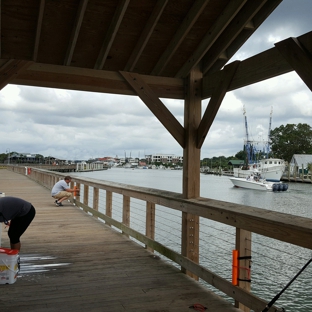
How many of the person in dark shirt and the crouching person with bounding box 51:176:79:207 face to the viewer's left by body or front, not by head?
1

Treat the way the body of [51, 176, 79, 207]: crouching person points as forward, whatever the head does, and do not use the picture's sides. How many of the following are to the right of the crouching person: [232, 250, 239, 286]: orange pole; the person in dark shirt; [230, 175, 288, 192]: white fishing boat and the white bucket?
3

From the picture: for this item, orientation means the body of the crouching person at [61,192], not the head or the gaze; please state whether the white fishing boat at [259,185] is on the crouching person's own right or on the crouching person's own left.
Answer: on the crouching person's own left

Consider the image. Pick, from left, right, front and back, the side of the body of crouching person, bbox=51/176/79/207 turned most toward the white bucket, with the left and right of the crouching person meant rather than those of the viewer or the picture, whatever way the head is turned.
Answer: right

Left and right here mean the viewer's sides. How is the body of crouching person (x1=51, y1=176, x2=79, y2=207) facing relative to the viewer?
facing to the right of the viewer

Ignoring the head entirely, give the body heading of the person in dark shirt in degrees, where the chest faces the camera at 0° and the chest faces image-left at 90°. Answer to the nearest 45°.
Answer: approximately 90°
